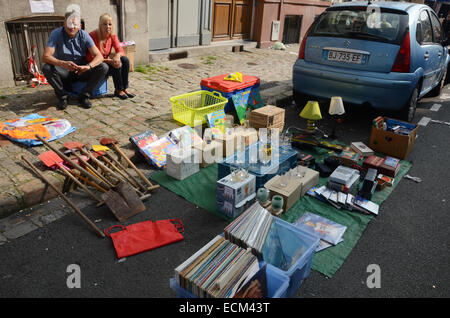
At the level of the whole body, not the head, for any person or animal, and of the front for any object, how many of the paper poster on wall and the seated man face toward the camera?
2

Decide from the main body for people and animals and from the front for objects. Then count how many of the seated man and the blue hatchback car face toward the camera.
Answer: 1

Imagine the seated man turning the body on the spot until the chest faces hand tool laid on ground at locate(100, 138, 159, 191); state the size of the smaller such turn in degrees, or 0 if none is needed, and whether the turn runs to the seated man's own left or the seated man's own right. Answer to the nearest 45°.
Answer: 0° — they already face it

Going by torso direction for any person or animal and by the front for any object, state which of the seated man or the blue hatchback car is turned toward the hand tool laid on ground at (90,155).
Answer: the seated man

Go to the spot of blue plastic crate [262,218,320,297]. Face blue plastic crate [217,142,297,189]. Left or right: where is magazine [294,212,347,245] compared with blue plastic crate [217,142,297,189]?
right

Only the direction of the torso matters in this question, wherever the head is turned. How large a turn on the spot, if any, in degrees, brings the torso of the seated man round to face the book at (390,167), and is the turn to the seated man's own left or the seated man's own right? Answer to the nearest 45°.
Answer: approximately 45° to the seated man's own left

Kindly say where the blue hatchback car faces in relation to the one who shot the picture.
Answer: facing away from the viewer and to the right of the viewer

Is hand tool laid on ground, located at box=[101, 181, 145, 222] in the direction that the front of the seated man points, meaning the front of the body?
yes

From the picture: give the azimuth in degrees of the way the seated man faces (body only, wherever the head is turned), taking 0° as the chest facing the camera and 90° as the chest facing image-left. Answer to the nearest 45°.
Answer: approximately 0°

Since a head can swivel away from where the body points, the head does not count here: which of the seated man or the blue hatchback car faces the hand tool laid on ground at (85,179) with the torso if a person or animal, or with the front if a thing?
the seated man
